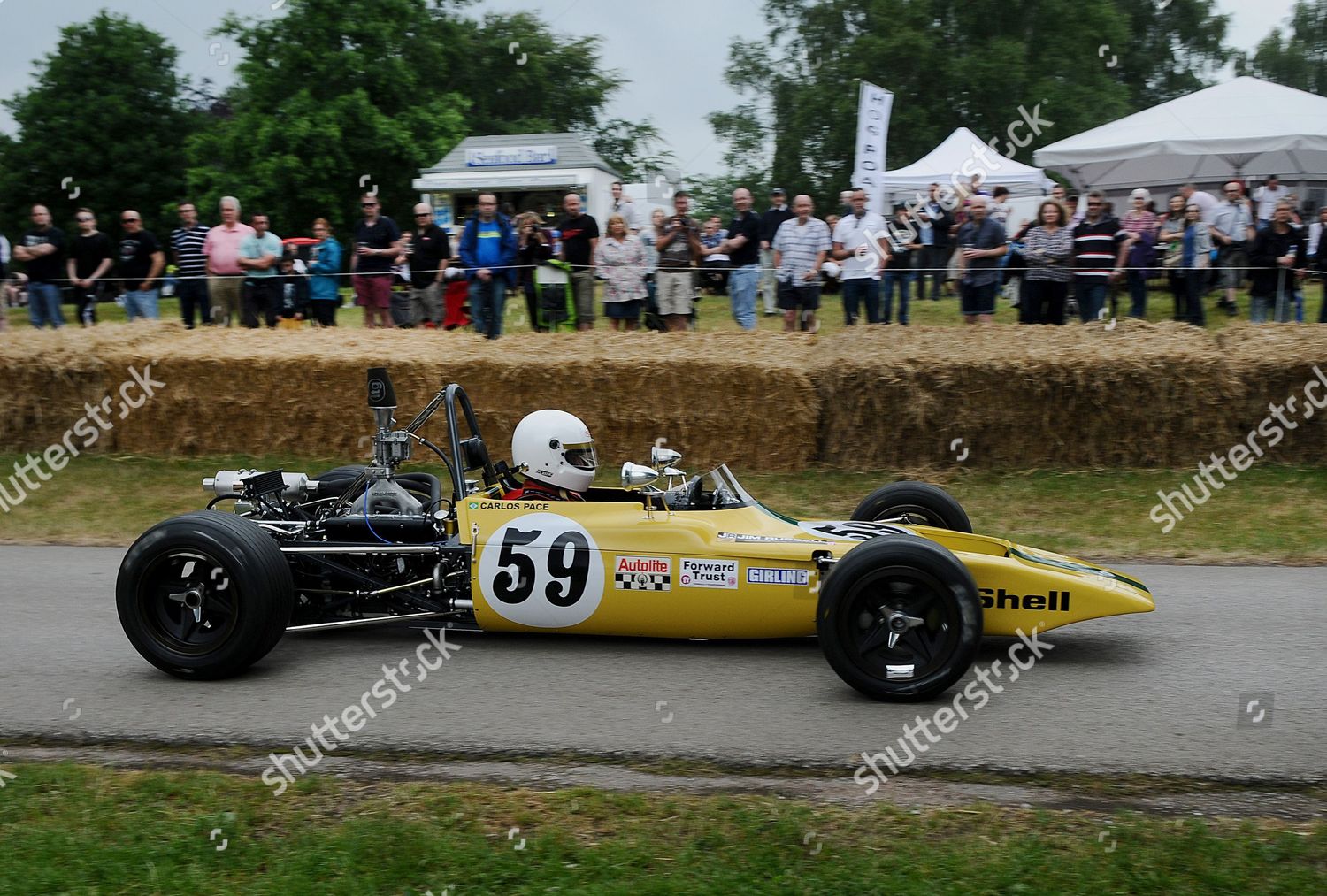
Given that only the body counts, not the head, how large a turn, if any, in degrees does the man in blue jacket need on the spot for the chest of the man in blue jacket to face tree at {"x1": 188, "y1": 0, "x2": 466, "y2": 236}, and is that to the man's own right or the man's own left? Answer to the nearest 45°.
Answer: approximately 180°

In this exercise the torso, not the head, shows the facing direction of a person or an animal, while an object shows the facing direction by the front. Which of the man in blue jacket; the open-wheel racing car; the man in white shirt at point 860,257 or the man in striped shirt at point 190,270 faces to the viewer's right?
the open-wheel racing car

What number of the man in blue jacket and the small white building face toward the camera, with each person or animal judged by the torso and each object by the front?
2

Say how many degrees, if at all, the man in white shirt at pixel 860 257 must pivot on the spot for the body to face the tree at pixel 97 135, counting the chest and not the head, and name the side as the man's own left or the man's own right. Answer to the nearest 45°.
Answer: approximately 135° to the man's own right

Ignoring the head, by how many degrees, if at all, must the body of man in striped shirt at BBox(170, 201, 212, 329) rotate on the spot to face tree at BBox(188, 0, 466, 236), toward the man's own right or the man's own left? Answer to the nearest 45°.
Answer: approximately 180°

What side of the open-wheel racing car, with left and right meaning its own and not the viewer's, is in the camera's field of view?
right

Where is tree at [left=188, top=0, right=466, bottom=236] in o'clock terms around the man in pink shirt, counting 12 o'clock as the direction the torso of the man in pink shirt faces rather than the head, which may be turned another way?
The tree is roughly at 6 o'clock from the man in pink shirt.

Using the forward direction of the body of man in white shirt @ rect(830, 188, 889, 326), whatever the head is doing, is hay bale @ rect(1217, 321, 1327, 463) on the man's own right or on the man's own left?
on the man's own left

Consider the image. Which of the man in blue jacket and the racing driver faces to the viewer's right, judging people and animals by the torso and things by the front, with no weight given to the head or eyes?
the racing driver

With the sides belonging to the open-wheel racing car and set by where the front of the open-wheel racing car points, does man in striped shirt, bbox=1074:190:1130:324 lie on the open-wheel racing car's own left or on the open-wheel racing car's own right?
on the open-wheel racing car's own left

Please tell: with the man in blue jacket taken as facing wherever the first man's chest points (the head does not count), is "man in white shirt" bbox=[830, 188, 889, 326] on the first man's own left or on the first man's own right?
on the first man's own left

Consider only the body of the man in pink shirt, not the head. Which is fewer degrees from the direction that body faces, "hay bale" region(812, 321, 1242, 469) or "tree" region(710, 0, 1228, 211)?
the hay bale
